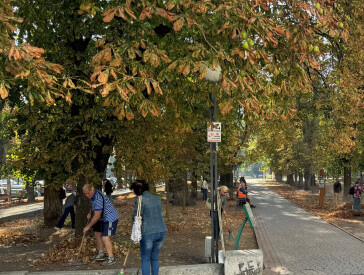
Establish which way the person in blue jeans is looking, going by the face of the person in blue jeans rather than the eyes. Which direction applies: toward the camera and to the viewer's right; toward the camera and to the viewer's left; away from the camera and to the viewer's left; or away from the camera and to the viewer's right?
away from the camera and to the viewer's left

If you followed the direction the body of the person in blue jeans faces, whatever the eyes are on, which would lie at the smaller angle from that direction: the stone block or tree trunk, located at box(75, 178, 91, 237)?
the tree trunk

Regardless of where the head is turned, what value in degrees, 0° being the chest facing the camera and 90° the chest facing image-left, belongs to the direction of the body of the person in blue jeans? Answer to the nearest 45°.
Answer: approximately 135°

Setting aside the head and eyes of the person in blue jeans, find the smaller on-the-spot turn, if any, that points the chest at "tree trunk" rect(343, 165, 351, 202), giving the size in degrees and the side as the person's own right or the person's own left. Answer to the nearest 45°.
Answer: approximately 90° to the person's own right

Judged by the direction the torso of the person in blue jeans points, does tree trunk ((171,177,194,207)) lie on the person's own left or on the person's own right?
on the person's own right

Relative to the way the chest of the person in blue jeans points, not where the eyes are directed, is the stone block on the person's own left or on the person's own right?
on the person's own right

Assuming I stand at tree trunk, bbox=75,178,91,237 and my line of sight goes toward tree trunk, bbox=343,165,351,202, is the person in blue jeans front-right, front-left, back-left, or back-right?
back-right
